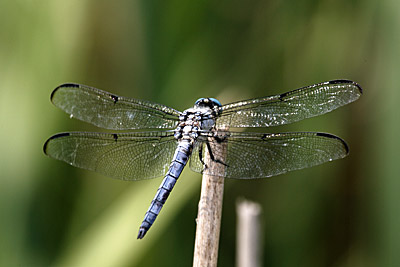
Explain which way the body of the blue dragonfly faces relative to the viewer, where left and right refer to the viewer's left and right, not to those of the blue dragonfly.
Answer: facing away from the viewer and to the right of the viewer
